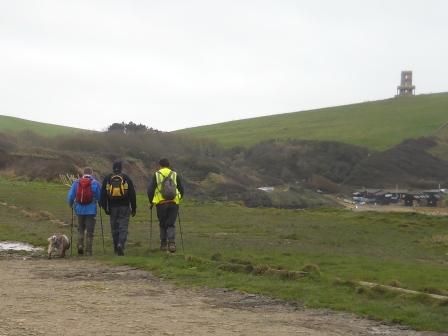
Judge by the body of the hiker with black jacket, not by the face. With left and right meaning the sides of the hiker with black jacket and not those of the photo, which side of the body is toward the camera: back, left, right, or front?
back

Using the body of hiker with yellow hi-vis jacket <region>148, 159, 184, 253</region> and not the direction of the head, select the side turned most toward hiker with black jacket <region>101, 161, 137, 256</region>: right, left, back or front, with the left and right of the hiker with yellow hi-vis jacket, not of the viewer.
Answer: left

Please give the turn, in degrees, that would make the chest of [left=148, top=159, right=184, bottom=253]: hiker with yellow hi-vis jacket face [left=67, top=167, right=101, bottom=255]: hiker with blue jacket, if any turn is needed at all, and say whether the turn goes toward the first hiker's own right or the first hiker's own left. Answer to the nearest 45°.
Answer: approximately 90° to the first hiker's own left

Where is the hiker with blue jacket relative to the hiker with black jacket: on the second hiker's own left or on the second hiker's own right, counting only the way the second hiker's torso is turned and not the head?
on the second hiker's own left

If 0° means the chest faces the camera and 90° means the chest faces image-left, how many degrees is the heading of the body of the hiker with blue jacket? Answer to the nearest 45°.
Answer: approximately 180°

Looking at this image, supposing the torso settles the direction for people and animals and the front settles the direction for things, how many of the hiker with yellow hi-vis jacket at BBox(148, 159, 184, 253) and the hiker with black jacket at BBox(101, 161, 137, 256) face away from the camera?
2

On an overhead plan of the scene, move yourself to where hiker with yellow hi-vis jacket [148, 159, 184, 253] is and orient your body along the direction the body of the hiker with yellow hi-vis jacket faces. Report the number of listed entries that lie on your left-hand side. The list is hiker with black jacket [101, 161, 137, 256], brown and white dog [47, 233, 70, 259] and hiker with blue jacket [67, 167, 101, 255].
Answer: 3

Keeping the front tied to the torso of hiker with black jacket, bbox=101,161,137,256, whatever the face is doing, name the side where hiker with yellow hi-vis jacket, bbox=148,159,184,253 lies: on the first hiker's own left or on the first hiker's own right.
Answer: on the first hiker's own right

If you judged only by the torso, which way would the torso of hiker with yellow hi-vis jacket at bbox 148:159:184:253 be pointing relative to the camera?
away from the camera

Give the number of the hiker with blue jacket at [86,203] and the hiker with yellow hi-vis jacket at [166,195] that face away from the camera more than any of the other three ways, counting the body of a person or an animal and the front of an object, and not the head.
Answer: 2
